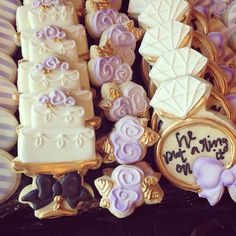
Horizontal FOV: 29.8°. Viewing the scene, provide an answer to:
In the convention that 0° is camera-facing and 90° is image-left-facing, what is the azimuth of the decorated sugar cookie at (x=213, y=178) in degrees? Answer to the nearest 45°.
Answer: approximately 0°
